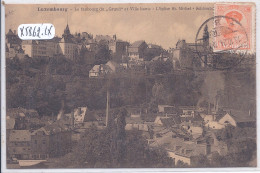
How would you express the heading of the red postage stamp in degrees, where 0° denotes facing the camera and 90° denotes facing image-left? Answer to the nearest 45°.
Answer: approximately 0°
